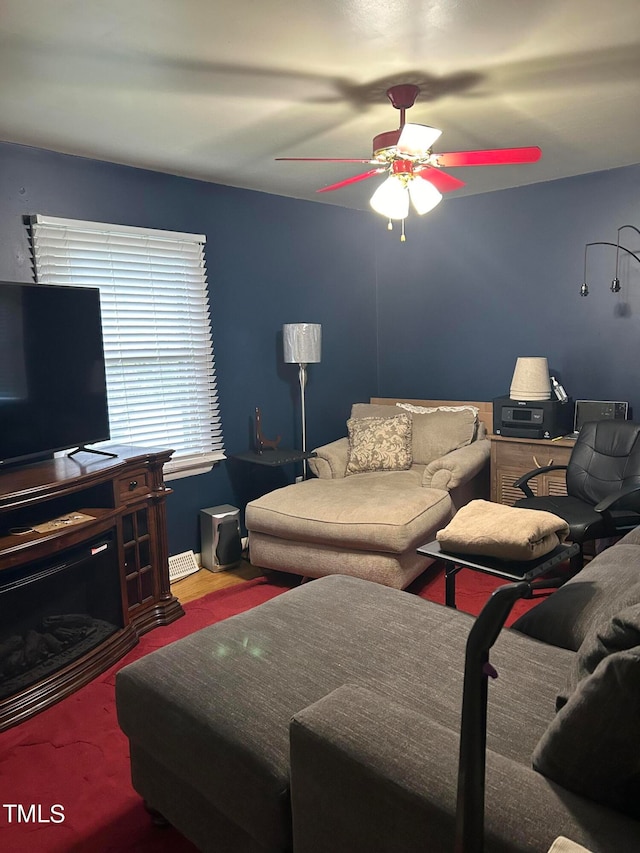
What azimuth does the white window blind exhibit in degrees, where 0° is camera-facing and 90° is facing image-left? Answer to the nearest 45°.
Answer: approximately 315°

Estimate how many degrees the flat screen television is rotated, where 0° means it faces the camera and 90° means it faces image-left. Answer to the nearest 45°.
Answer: approximately 315°

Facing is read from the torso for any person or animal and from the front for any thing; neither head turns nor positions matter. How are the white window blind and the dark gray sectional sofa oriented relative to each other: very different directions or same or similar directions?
very different directions

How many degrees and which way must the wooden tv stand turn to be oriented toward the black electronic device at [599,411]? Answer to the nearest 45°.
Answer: approximately 45° to its left

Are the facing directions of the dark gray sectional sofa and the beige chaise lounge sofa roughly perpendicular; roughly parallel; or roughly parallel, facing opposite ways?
roughly perpendicular

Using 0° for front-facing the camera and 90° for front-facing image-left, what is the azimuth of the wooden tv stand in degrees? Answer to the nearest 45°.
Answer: approximately 315°

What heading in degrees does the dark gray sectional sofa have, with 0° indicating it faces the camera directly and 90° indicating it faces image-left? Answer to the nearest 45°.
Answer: approximately 135°

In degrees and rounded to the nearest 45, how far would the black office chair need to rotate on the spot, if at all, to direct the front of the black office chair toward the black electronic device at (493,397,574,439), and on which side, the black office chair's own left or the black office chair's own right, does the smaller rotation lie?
approximately 90° to the black office chair's own right
